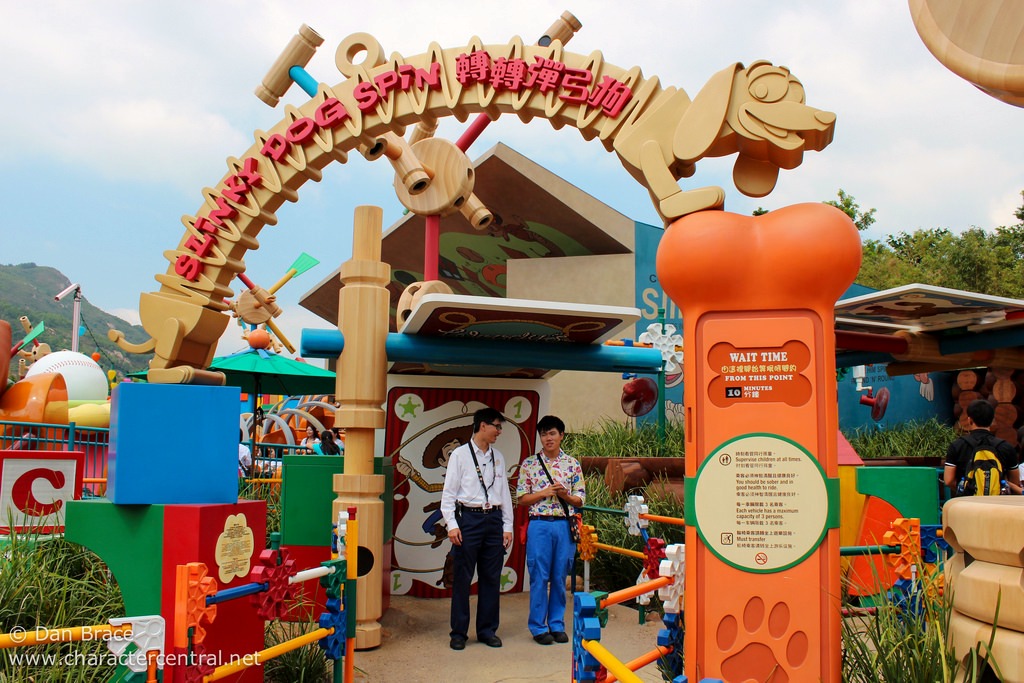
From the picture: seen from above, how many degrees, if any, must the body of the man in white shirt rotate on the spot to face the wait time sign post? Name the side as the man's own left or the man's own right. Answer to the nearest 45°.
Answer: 0° — they already face it

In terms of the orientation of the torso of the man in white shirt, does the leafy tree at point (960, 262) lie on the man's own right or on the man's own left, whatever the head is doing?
on the man's own left

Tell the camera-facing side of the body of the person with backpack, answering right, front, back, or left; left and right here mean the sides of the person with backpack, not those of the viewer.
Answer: back

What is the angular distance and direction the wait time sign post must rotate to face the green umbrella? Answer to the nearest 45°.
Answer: approximately 135° to its right

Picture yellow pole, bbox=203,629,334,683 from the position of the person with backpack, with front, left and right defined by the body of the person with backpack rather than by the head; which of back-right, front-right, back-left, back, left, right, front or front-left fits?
back-left

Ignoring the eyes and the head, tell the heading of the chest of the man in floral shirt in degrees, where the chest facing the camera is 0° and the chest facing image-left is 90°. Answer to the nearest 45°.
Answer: approximately 0°

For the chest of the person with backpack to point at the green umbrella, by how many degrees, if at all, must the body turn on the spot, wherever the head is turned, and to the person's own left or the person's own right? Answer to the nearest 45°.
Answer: approximately 90° to the person's own left
